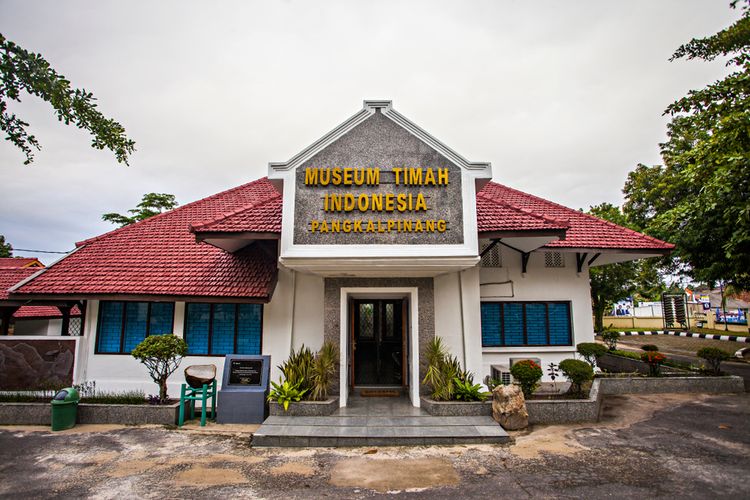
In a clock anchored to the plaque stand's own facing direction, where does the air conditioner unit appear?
The air conditioner unit is roughly at 9 o'clock from the plaque stand.

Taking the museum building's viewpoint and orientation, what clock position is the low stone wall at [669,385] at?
The low stone wall is roughly at 9 o'clock from the museum building.

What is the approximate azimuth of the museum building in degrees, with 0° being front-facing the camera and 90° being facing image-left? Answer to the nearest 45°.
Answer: approximately 0°

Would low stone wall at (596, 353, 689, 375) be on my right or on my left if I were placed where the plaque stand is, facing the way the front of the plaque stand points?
on my left

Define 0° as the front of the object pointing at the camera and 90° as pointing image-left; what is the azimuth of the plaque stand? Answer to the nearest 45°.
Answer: approximately 0°

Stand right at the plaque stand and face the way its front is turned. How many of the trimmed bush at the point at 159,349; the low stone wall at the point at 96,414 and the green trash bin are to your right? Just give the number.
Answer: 3

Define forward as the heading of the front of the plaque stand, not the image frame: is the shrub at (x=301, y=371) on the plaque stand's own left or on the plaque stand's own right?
on the plaque stand's own left

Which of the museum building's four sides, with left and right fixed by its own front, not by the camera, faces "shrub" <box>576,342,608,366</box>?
left
